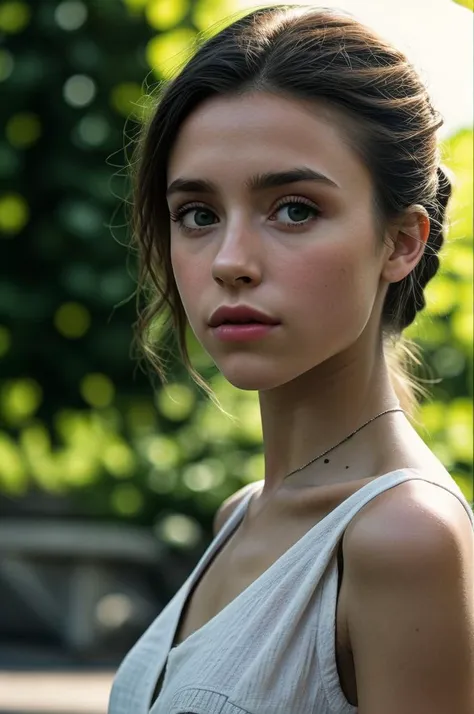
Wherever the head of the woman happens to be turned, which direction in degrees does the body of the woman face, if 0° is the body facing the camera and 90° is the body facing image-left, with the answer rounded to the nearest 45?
approximately 45°

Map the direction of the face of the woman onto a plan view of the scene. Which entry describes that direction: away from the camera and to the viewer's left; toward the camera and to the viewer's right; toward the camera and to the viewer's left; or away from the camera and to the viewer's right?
toward the camera and to the viewer's left
